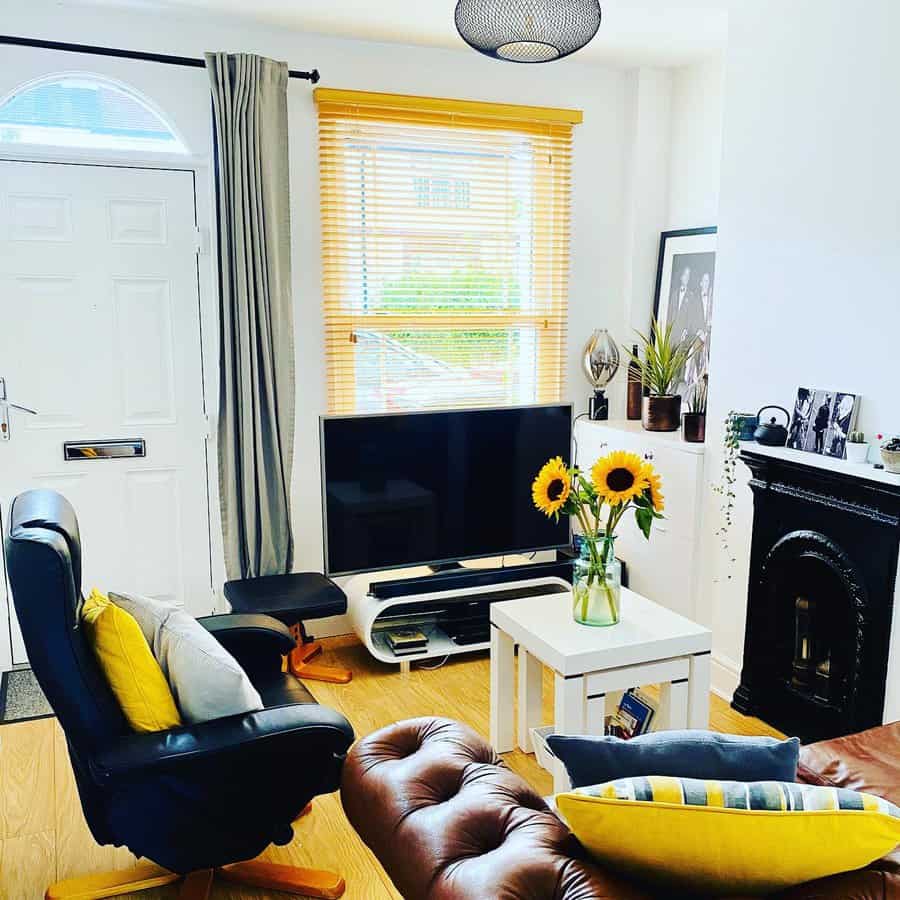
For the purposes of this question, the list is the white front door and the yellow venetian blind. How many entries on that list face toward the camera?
2

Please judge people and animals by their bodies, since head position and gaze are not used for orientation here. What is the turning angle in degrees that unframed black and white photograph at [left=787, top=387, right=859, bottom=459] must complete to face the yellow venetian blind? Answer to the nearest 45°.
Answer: approximately 45° to its right

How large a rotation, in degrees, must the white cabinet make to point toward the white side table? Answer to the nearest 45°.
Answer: approximately 45° to its left

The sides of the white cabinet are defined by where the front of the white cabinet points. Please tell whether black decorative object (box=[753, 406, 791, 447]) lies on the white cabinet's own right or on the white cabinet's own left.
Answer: on the white cabinet's own left

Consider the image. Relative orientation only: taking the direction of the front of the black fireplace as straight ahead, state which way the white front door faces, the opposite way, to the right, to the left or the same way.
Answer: to the left

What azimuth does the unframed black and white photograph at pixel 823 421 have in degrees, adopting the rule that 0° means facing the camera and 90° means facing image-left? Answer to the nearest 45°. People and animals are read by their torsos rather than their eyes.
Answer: approximately 45°

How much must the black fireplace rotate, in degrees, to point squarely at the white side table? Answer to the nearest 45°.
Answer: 0° — it already faces it

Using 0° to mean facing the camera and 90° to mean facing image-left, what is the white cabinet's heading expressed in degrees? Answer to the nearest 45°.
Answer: approximately 45°

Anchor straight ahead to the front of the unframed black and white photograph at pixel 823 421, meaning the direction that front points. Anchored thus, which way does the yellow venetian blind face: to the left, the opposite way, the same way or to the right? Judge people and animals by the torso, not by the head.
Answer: to the left

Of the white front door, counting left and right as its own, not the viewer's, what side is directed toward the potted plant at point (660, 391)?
left

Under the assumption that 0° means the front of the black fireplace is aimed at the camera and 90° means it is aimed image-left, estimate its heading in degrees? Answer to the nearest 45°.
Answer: approximately 45°
